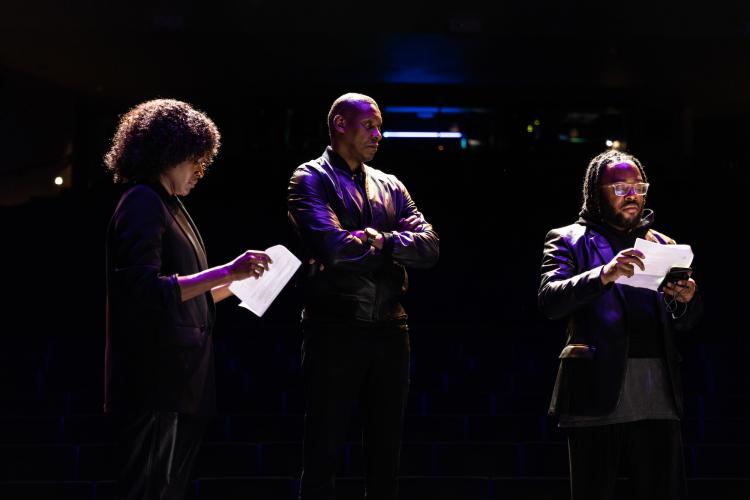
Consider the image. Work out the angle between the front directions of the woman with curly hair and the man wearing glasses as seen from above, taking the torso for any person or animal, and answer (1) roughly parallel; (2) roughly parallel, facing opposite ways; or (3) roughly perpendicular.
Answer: roughly perpendicular

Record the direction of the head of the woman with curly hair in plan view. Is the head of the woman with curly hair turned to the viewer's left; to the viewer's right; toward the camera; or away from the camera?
to the viewer's right

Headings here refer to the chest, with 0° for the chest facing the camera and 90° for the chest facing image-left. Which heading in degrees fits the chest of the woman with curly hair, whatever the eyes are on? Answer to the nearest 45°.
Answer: approximately 270°

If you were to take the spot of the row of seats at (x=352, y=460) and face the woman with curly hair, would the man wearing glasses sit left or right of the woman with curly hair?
left

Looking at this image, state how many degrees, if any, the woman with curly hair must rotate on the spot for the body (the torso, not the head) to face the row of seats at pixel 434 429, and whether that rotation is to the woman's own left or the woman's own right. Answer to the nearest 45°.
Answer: approximately 45° to the woman's own left

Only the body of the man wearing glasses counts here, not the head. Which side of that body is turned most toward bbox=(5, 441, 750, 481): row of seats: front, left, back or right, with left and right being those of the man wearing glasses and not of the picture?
back

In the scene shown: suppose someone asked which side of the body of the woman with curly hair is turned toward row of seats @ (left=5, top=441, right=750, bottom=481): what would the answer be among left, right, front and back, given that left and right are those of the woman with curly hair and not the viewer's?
left

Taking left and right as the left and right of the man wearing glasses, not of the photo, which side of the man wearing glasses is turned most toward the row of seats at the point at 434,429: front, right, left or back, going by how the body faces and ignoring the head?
back

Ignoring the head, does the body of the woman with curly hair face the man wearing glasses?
yes

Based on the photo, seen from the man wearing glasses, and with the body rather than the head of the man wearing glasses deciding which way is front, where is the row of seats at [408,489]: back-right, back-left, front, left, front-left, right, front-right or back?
back

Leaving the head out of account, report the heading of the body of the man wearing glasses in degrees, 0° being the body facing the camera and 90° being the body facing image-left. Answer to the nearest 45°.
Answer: approximately 315°
